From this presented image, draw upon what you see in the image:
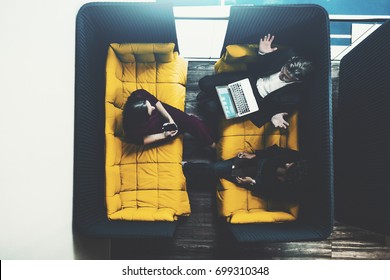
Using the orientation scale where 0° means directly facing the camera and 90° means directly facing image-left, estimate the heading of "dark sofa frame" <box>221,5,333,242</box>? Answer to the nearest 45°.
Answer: approximately 90°

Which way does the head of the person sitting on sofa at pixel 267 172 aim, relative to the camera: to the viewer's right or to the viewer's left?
to the viewer's left

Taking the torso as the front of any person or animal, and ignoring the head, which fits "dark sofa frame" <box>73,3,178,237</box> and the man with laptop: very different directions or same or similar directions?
very different directions

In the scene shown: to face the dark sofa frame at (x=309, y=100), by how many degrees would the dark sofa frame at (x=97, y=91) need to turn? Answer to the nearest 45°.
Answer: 0° — it already faces it

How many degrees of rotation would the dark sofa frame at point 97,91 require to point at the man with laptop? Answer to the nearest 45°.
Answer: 0° — it already faces them

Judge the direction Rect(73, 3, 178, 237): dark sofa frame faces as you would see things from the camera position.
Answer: facing to the right of the viewer

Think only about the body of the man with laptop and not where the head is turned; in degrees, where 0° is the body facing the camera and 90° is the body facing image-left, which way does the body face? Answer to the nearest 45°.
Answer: approximately 90°

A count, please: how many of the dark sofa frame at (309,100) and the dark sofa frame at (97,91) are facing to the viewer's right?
1
